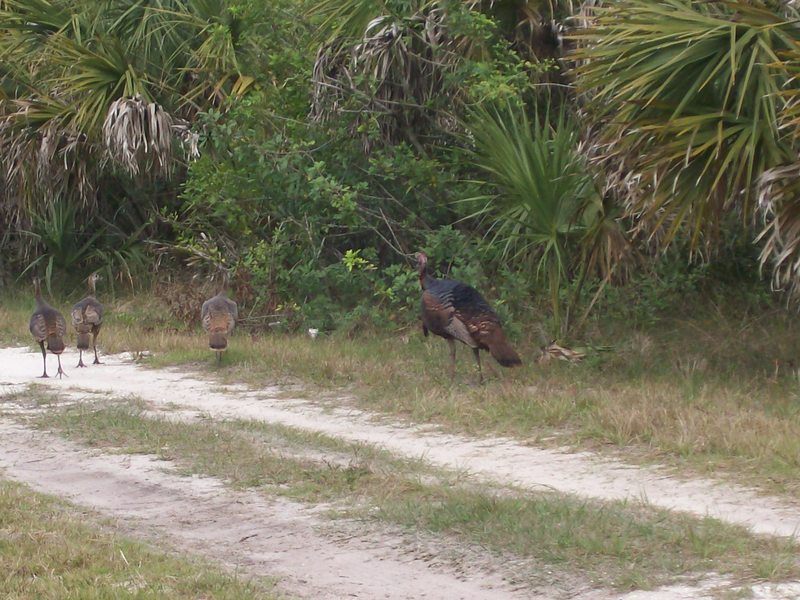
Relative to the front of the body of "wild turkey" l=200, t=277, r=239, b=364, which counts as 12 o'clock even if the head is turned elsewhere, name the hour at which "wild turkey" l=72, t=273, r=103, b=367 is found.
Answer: "wild turkey" l=72, t=273, r=103, b=367 is roughly at 10 o'clock from "wild turkey" l=200, t=277, r=239, b=364.

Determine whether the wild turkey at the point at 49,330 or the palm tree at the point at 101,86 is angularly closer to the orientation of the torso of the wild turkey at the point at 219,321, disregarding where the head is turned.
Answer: the palm tree

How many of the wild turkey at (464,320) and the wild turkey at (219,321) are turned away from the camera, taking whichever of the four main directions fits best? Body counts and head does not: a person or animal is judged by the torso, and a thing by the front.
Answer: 1

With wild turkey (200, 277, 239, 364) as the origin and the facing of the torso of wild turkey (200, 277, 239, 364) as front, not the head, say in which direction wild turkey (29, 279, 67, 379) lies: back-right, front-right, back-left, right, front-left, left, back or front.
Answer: left

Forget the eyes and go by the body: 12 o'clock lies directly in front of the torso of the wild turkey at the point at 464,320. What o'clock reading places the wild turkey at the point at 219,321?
the wild turkey at the point at 219,321 is roughly at 1 o'clock from the wild turkey at the point at 464,320.

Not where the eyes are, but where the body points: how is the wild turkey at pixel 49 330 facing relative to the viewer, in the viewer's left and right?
facing away from the viewer and to the left of the viewer

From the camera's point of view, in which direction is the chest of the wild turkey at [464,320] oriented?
to the viewer's left

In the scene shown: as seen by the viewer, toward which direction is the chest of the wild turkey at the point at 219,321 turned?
away from the camera

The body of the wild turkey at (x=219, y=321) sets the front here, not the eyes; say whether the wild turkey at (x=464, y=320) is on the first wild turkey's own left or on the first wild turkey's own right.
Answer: on the first wild turkey's own right

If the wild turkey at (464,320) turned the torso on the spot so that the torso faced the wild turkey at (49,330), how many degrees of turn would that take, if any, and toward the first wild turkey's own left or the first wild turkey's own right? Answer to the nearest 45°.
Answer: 0° — it already faces it

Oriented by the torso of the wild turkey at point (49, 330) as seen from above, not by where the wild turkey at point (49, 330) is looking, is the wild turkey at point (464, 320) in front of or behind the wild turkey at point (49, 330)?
behind

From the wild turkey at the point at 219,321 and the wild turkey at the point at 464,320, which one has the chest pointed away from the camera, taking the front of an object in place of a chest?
the wild turkey at the point at 219,321

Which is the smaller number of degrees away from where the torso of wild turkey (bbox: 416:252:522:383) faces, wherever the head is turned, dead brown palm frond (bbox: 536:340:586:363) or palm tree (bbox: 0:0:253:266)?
the palm tree
